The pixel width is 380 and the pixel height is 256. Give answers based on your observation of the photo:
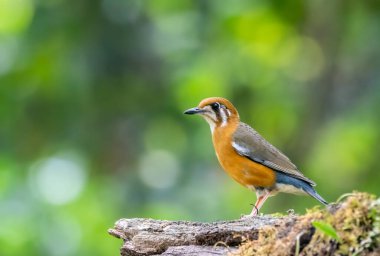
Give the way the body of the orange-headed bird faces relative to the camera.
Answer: to the viewer's left

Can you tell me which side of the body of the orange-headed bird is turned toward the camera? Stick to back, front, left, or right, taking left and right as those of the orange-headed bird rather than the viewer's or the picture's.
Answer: left
